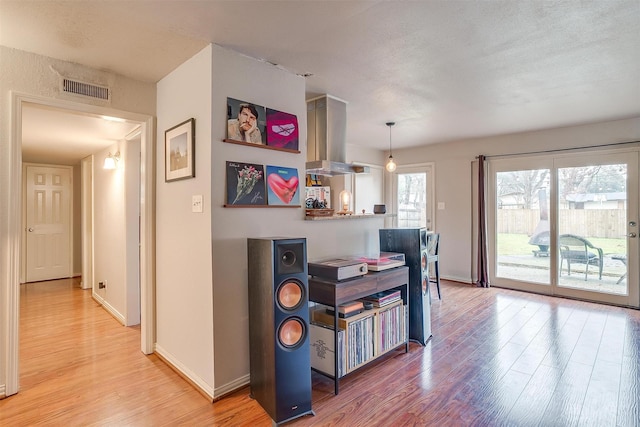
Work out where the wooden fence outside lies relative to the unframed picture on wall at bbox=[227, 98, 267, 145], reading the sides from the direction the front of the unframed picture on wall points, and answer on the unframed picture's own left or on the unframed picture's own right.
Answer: on the unframed picture's own left

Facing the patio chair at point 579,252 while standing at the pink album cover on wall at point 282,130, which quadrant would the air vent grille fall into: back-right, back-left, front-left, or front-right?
back-left

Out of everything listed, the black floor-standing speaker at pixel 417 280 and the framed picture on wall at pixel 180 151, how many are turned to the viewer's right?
1

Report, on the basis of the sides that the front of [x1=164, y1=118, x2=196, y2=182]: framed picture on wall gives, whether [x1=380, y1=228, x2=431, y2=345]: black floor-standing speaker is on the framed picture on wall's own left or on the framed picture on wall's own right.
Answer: on the framed picture on wall's own left

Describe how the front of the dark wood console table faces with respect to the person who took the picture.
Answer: facing the viewer and to the right of the viewer

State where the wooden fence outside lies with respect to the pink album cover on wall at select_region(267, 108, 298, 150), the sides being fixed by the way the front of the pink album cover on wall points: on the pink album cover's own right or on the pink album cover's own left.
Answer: on the pink album cover's own left

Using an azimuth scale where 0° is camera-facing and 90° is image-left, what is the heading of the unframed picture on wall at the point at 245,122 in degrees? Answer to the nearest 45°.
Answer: approximately 315°

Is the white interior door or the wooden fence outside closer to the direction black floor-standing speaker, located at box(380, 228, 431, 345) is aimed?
the wooden fence outside

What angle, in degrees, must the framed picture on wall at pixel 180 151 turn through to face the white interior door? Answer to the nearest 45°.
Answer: approximately 90° to its right

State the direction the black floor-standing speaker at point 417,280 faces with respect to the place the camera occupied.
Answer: facing to the right of the viewer

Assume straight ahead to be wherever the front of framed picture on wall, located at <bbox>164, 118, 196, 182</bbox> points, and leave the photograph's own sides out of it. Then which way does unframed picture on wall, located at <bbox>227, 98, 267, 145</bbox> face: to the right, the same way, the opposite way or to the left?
to the left

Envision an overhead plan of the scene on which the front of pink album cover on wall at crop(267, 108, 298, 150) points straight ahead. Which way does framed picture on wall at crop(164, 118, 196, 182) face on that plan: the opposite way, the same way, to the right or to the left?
to the right
